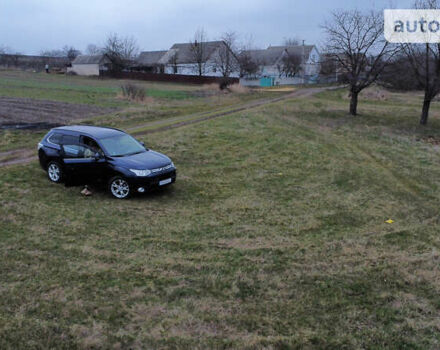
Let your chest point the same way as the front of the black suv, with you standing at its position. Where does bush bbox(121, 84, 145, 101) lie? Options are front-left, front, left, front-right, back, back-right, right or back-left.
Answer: back-left

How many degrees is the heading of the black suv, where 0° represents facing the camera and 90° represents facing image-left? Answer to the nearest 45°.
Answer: approximately 315°

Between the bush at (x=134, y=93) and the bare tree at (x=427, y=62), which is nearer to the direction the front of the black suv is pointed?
the bare tree

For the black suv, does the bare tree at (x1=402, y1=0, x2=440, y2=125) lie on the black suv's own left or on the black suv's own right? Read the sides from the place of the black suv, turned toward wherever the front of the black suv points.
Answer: on the black suv's own left
